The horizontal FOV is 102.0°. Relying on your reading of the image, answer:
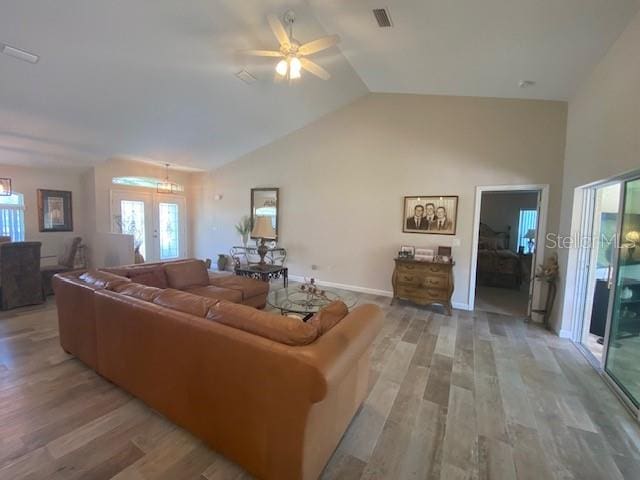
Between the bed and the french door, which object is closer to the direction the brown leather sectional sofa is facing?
the bed

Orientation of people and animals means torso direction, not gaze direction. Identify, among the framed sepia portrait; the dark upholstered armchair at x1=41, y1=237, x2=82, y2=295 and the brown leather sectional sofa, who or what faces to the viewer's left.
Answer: the dark upholstered armchair

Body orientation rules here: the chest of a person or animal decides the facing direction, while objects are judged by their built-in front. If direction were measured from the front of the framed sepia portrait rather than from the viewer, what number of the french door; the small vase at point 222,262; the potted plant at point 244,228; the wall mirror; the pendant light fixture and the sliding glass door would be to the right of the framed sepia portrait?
5

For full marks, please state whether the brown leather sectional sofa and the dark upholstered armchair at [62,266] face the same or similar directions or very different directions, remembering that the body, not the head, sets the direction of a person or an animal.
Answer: very different directions

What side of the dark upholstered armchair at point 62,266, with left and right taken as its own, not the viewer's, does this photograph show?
left

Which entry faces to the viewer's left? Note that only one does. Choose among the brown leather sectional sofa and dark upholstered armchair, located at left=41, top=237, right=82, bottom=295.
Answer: the dark upholstered armchair

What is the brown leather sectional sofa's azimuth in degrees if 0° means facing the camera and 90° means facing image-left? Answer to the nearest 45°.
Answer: approximately 225°

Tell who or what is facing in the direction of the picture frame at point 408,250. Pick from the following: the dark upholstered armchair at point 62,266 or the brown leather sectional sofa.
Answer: the brown leather sectional sofa

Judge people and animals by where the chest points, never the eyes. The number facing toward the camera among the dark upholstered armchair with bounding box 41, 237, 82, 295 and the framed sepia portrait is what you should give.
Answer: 1

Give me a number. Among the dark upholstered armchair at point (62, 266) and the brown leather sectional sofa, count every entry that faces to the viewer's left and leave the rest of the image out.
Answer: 1

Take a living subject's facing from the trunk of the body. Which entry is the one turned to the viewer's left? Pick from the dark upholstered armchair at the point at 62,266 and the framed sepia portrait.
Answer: the dark upholstered armchair

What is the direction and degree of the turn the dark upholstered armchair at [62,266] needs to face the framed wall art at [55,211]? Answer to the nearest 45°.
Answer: approximately 90° to its right

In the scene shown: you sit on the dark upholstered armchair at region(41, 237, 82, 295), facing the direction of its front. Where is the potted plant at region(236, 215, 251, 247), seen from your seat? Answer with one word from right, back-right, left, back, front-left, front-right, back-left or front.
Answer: back
